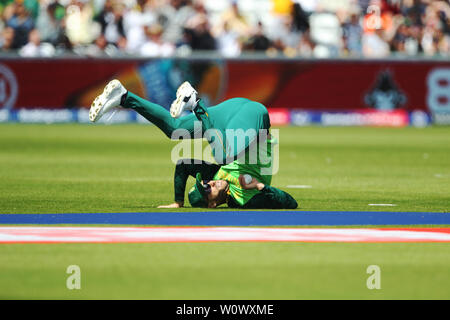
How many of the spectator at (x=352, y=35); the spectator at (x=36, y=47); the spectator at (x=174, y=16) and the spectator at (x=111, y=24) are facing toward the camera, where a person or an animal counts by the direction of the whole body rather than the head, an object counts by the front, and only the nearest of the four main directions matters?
4

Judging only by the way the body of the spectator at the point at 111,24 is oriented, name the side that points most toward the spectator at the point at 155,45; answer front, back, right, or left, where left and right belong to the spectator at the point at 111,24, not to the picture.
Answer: left

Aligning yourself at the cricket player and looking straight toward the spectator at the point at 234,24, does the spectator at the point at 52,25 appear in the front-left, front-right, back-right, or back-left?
front-left

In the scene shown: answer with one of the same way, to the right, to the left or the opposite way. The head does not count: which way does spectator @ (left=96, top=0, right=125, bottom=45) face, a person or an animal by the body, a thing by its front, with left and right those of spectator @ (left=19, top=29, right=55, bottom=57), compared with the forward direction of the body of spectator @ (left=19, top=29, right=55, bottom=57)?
the same way

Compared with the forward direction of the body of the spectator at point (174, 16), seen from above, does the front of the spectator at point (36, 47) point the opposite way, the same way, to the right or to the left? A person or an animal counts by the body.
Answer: the same way

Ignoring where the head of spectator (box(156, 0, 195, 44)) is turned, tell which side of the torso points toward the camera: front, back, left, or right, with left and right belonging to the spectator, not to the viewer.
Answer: front

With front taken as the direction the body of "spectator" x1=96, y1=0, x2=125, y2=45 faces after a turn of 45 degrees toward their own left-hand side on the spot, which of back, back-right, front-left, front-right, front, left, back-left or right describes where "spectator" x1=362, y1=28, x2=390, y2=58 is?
front-left

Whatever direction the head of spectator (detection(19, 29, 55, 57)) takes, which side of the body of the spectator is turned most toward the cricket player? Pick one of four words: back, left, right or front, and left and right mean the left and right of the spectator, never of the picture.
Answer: front

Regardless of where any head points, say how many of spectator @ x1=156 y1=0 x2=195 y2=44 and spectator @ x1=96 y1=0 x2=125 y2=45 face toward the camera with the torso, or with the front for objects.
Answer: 2

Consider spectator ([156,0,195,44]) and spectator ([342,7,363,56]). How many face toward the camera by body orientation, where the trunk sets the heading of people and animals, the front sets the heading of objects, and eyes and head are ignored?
2

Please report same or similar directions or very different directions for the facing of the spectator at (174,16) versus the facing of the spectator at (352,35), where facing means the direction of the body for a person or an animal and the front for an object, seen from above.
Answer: same or similar directions

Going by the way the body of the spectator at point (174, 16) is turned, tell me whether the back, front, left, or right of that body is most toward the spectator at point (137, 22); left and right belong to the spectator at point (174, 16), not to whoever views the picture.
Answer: right

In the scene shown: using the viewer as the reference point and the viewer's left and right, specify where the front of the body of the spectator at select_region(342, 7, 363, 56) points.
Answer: facing the viewer
